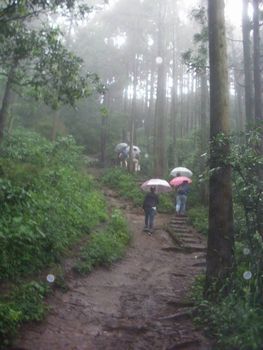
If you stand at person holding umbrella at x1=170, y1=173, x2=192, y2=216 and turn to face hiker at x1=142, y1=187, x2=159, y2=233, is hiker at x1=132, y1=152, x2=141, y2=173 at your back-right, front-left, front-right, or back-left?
back-right

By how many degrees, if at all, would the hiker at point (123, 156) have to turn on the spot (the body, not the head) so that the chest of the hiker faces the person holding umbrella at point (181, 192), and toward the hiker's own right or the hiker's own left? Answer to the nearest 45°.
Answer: approximately 180°

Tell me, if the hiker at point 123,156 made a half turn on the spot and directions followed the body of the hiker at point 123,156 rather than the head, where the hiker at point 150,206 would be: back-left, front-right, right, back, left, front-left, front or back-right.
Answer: front

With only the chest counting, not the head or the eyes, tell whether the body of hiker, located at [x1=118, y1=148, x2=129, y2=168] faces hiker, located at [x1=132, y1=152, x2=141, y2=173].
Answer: no

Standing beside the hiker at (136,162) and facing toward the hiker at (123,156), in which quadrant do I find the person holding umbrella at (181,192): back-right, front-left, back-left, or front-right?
back-left

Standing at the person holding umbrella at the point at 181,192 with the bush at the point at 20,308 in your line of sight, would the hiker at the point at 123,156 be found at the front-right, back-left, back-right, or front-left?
back-right

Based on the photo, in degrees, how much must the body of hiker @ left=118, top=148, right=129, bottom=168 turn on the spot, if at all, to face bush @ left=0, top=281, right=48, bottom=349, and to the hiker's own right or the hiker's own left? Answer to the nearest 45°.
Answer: approximately 180°

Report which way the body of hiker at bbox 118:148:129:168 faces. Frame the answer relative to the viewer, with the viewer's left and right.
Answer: facing away from the viewer
